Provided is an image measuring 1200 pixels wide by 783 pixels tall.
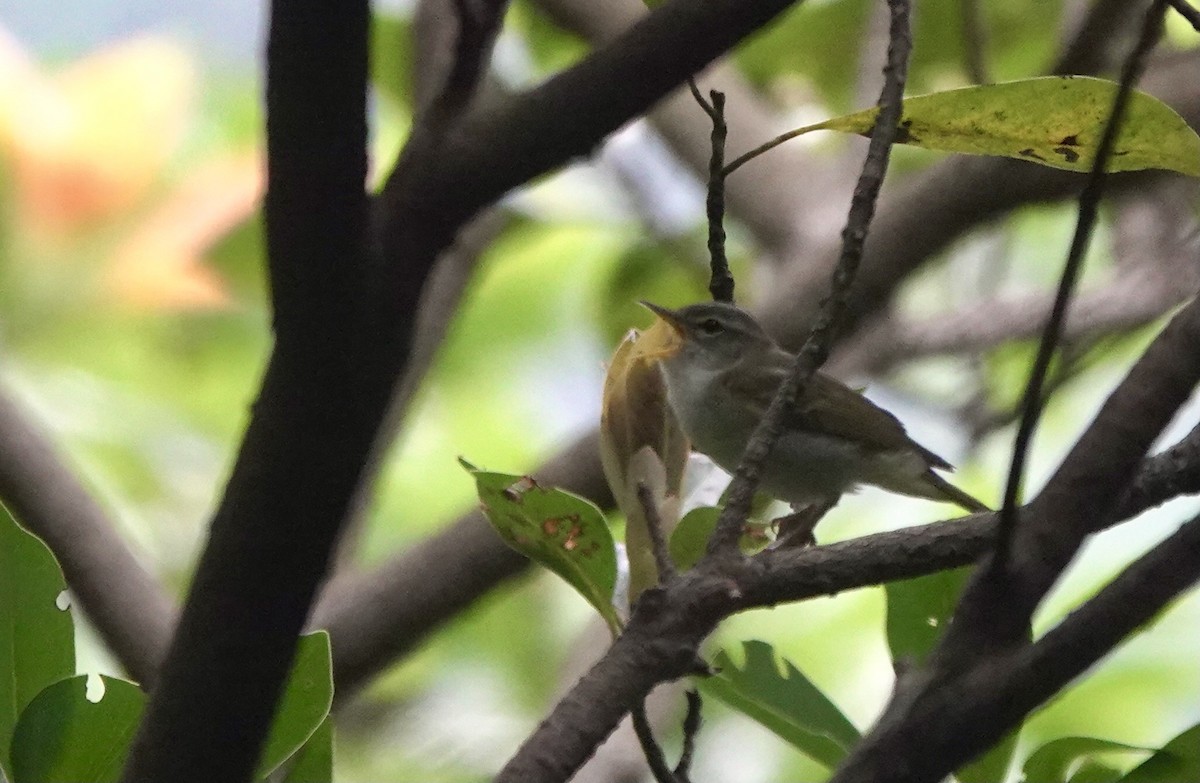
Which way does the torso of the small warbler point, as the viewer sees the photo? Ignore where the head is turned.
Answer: to the viewer's left

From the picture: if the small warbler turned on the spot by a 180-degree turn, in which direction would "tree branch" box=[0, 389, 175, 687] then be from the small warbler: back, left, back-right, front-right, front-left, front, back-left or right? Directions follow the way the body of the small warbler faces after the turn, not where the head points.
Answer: back

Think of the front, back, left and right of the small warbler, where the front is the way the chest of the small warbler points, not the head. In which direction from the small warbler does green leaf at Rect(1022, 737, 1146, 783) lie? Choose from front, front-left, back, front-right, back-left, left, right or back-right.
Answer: left
